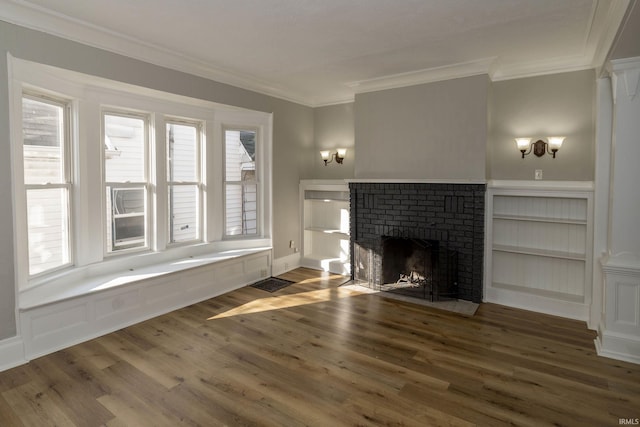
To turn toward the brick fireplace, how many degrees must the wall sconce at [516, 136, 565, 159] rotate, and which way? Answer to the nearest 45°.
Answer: approximately 90° to its right

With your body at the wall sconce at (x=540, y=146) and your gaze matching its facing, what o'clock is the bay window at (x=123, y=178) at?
The bay window is roughly at 2 o'clock from the wall sconce.

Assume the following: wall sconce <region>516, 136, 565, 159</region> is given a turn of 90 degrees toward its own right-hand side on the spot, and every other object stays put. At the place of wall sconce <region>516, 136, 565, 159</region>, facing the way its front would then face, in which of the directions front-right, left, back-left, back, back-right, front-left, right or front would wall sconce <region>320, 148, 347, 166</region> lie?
front

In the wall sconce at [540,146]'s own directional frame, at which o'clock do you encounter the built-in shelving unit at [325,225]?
The built-in shelving unit is roughly at 3 o'clock from the wall sconce.

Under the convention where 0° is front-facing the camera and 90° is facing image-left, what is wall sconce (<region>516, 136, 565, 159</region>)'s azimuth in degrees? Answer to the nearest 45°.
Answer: approximately 0°
